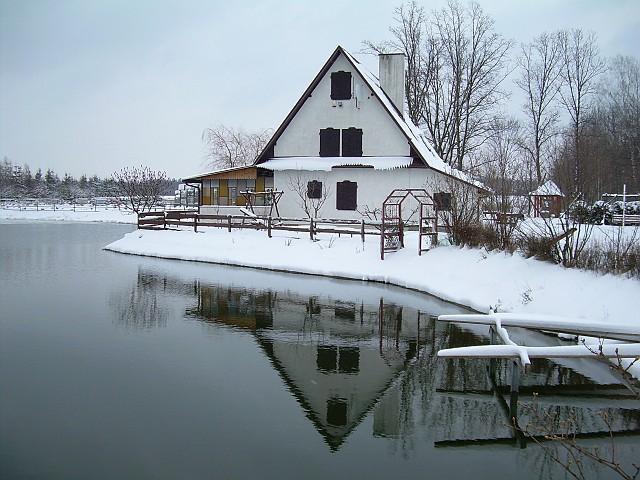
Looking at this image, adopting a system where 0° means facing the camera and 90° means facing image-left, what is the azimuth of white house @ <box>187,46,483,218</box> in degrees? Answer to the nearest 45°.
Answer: approximately 0°

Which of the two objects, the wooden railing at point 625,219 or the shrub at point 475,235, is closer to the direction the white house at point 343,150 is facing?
the shrub

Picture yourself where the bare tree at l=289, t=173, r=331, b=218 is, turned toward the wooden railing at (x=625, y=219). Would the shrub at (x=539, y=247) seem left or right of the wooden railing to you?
right

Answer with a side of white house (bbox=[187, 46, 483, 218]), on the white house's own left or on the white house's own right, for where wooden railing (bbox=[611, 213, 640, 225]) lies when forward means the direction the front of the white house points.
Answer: on the white house's own left
